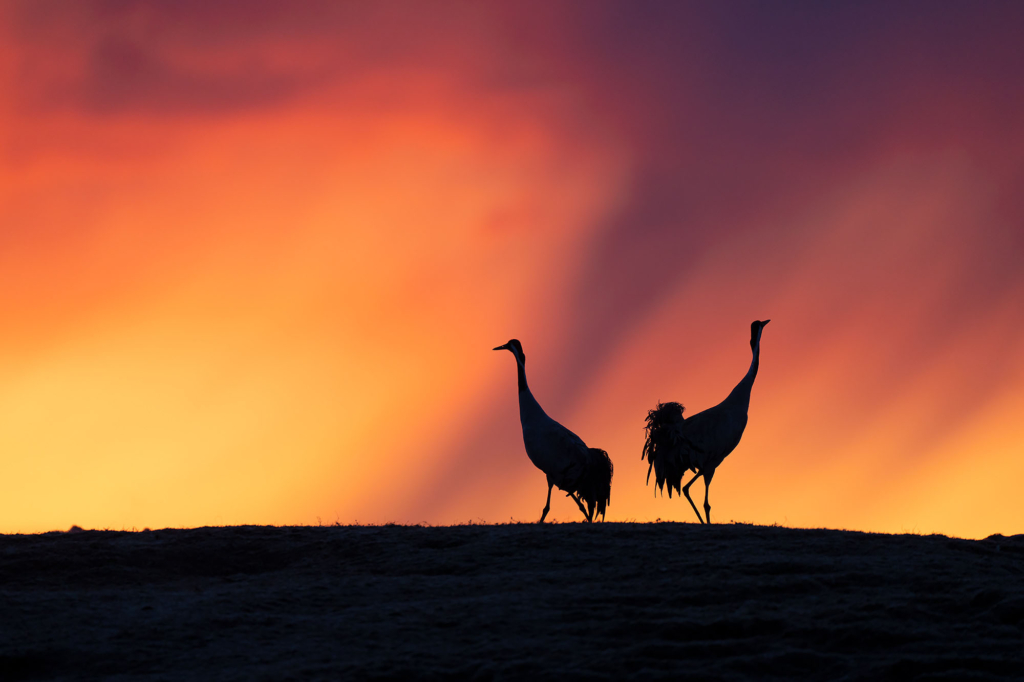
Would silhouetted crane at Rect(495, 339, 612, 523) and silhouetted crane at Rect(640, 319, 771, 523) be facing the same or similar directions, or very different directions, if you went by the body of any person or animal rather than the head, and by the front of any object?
very different directions

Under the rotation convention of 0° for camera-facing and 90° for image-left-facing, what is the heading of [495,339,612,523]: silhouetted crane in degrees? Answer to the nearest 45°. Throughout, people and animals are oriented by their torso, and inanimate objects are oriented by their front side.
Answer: approximately 90°

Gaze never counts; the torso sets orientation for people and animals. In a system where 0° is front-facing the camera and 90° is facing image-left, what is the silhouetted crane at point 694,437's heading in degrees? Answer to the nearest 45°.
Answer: approximately 270°

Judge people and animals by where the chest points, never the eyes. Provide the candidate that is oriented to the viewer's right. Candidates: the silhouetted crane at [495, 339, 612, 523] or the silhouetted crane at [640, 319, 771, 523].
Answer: the silhouetted crane at [640, 319, 771, 523]

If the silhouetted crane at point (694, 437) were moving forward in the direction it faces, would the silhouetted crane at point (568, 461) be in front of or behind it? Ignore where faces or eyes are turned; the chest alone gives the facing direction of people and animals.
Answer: behind

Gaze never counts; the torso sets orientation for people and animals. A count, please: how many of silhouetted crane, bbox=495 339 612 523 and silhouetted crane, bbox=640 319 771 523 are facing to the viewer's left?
1

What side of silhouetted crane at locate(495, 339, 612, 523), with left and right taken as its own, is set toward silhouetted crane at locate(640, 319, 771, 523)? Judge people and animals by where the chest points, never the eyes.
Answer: back
